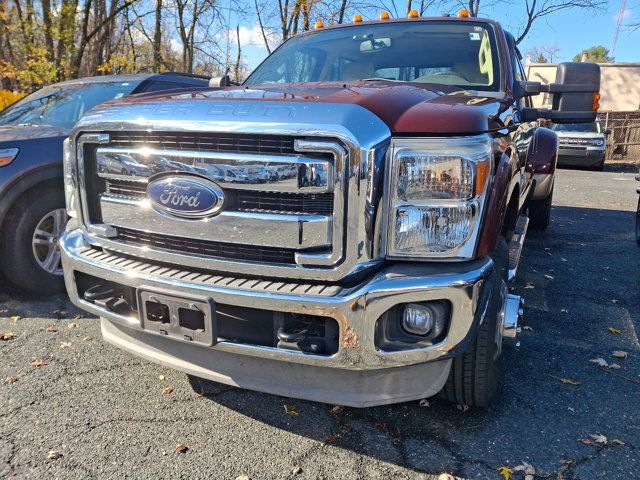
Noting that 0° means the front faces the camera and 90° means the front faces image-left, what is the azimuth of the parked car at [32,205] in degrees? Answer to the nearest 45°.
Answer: approximately 45°

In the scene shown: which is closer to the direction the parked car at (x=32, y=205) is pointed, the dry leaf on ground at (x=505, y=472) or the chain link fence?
the dry leaf on ground

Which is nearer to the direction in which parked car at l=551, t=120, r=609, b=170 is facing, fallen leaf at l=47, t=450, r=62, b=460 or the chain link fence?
the fallen leaf

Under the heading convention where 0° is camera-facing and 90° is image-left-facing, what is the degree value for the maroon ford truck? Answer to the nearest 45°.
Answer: approximately 45°

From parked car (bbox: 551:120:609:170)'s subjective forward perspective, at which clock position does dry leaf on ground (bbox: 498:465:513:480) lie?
The dry leaf on ground is roughly at 12 o'clock from the parked car.

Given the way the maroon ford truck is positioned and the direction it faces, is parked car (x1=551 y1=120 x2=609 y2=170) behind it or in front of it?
behind

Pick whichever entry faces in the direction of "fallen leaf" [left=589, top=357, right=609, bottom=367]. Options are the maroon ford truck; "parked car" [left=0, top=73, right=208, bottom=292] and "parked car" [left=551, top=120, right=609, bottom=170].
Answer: "parked car" [left=551, top=120, right=609, bottom=170]

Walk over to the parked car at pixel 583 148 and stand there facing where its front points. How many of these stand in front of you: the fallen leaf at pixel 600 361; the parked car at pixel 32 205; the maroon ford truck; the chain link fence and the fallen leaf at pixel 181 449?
4

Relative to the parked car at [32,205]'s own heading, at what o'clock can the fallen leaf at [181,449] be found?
The fallen leaf is roughly at 10 o'clock from the parked car.
